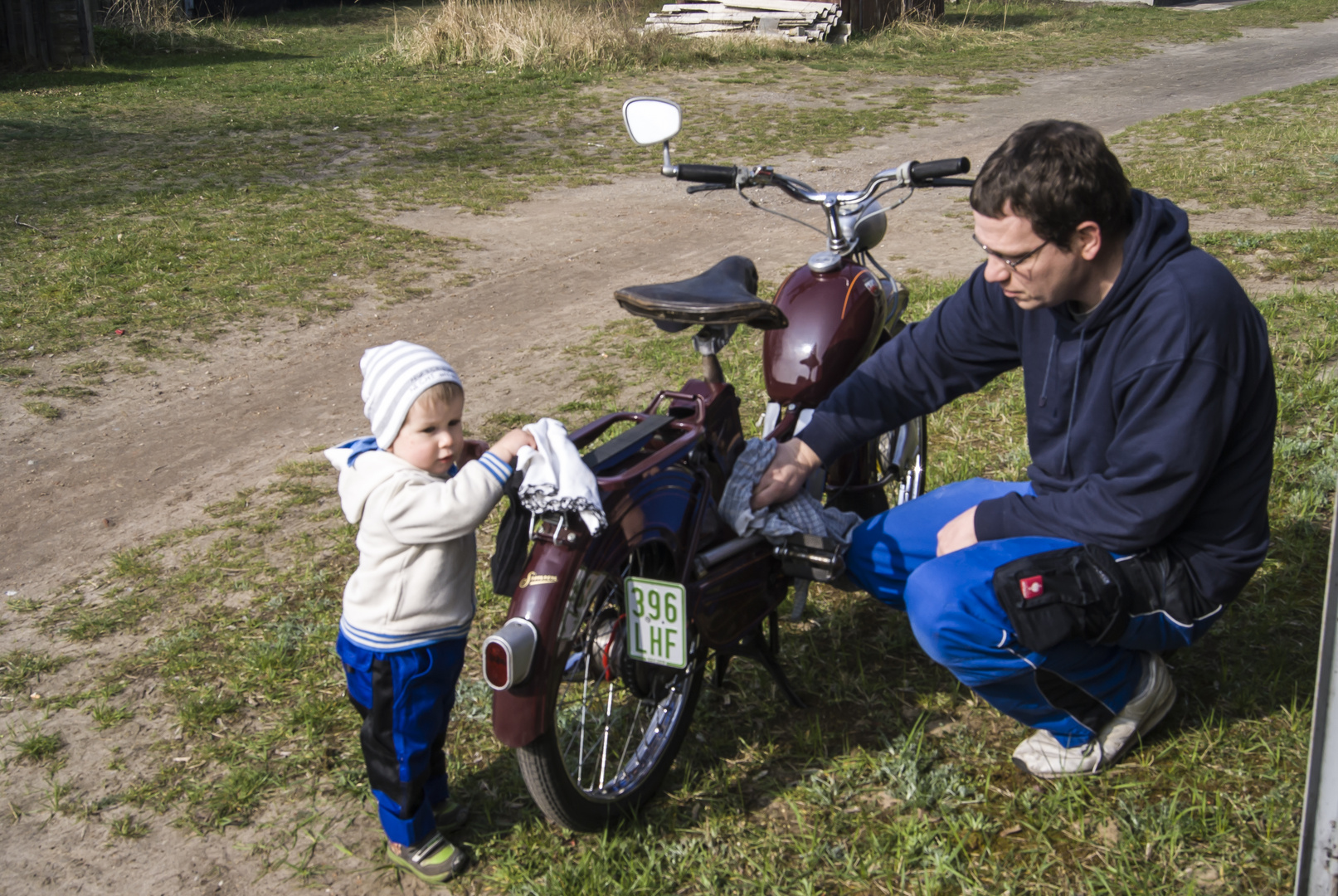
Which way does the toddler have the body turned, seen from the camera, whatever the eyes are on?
to the viewer's right

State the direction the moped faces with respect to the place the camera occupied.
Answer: facing away from the viewer and to the right of the viewer

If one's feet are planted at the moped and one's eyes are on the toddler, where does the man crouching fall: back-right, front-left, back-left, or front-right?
back-left

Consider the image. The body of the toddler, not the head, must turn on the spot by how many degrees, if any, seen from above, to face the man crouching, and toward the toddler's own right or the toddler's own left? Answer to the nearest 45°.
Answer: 0° — they already face them

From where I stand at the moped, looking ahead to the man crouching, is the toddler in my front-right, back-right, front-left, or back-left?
back-right
